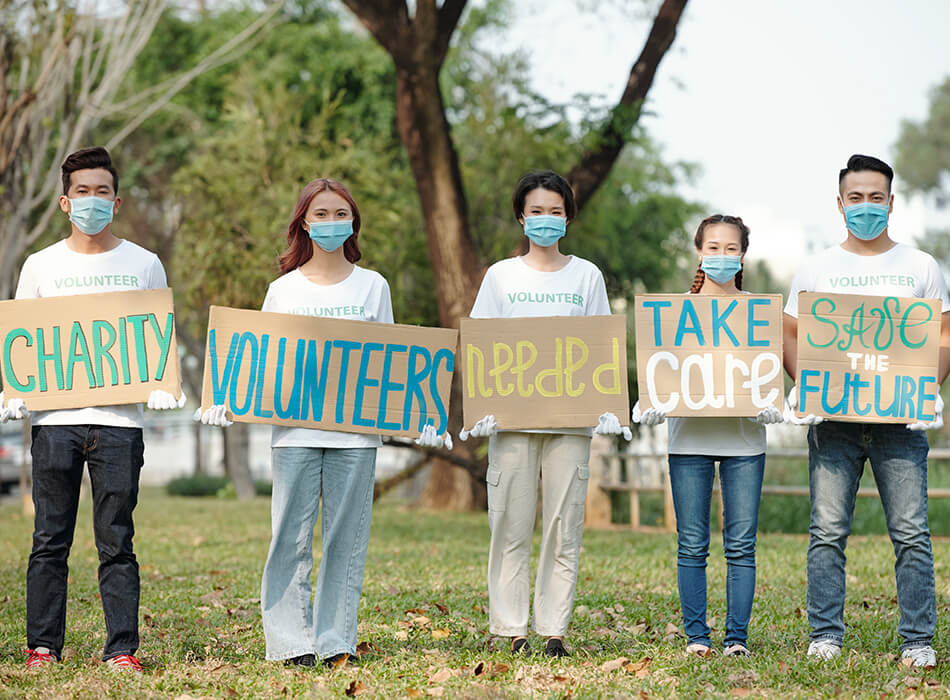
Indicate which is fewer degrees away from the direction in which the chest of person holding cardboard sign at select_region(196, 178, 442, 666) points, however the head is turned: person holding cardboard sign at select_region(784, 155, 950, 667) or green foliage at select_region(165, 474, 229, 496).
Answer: the person holding cardboard sign

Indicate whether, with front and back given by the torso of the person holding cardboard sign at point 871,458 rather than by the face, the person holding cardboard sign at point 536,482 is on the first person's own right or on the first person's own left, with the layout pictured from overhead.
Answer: on the first person's own right

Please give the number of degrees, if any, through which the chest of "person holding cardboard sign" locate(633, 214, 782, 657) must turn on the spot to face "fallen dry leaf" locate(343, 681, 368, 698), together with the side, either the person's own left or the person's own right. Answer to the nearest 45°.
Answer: approximately 45° to the person's own right

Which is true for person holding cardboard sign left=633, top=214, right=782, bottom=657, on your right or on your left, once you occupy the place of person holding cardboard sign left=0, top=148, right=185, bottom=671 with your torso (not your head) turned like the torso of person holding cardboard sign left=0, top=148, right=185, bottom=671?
on your left

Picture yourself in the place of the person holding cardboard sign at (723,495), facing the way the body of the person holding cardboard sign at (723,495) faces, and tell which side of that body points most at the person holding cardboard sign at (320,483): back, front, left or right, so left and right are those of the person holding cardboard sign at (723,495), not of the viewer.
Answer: right

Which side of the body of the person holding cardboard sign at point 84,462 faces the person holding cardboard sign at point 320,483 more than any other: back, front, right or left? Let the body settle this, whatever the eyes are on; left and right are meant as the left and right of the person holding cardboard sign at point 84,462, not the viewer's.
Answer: left
